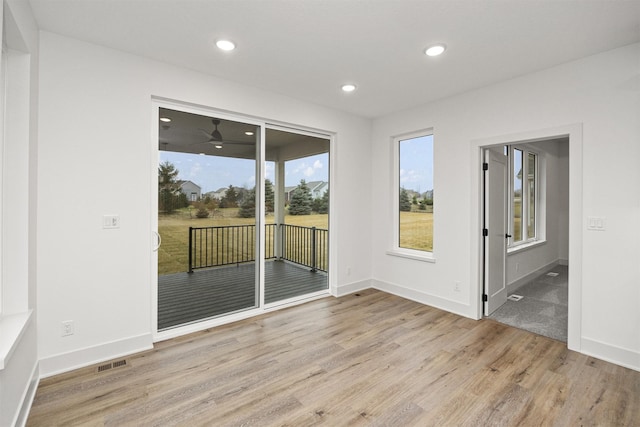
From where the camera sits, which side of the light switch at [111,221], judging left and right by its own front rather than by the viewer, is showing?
front

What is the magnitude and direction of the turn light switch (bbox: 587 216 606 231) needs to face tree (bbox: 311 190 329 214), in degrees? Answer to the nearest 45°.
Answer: approximately 90° to its right

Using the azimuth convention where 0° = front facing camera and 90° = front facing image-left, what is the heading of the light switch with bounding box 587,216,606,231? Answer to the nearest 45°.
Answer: approximately 0°

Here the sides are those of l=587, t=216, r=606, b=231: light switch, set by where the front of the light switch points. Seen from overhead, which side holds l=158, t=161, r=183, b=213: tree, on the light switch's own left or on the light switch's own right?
on the light switch's own right

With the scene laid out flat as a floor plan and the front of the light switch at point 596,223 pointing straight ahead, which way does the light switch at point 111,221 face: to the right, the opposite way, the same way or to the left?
to the left

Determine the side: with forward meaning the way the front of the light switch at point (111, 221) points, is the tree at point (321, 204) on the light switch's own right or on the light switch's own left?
on the light switch's own left

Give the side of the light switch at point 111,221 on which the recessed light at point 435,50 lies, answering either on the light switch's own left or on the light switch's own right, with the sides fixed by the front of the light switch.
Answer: on the light switch's own left

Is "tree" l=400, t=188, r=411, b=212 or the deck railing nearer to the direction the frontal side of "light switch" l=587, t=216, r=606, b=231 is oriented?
the deck railing

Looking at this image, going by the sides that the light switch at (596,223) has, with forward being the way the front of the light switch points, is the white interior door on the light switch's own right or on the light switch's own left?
on the light switch's own right

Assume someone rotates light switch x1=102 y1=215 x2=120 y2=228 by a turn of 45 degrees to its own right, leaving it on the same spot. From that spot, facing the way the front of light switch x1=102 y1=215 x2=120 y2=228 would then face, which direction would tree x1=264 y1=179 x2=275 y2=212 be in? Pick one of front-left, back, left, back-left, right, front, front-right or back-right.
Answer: back-left

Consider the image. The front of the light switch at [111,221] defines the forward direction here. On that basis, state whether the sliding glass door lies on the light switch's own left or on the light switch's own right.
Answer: on the light switch's own left

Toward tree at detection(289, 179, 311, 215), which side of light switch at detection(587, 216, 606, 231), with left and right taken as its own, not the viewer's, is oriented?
right
